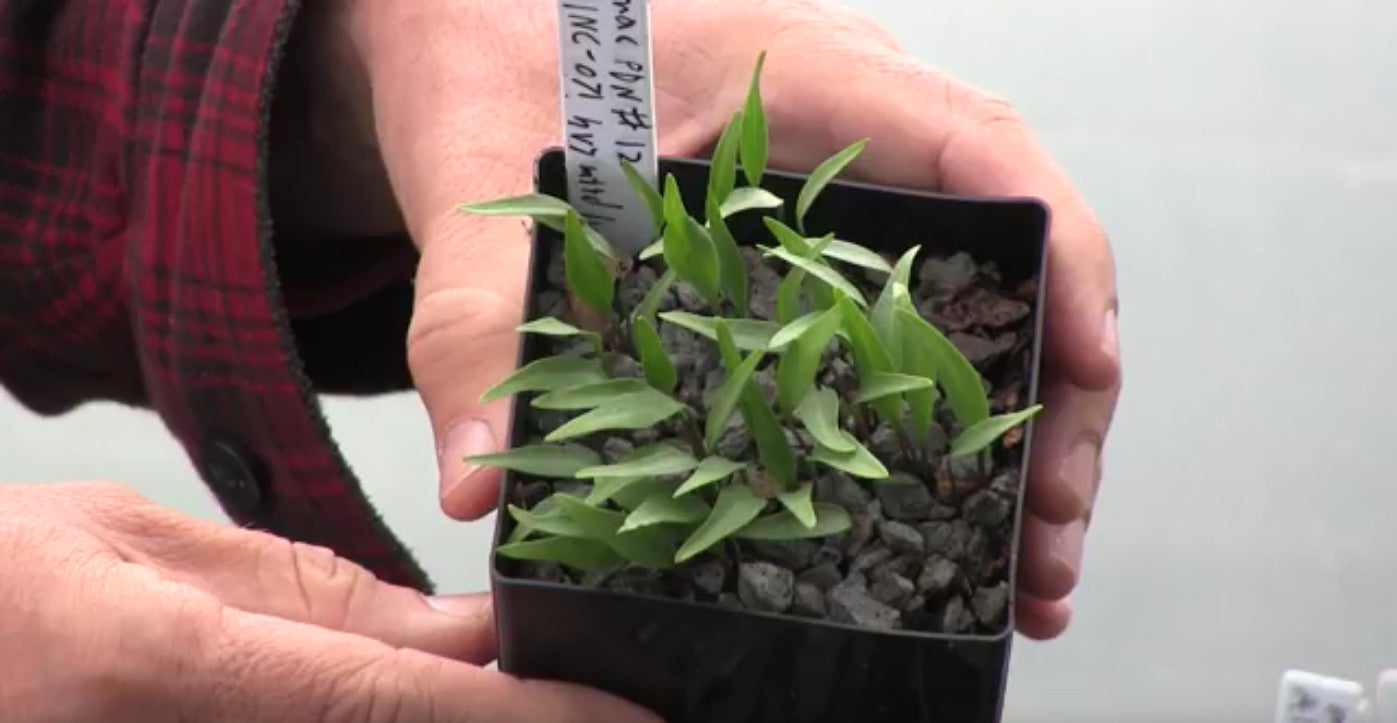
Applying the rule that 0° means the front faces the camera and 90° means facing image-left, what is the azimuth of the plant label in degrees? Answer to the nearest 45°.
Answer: approximately 0°

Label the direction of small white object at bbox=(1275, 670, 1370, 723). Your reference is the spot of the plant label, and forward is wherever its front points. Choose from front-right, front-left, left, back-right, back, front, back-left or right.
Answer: back-left

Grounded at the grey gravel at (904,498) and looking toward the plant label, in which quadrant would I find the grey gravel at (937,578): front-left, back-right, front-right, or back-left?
back-left
